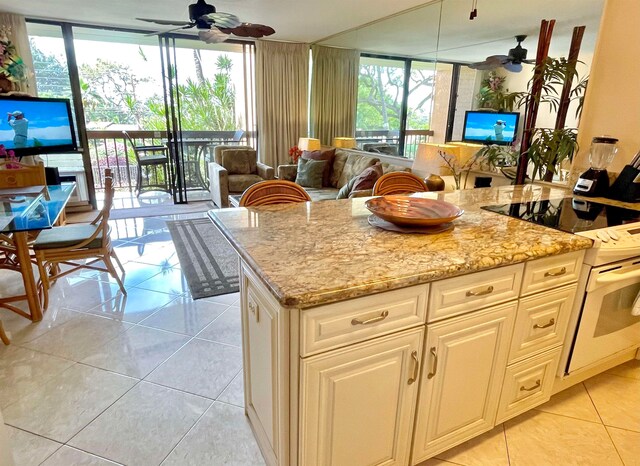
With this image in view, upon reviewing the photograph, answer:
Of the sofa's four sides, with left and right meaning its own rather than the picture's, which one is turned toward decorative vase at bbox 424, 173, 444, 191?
left

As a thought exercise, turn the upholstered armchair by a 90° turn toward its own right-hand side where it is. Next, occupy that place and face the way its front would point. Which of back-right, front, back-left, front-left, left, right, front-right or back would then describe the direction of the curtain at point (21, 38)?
front-right

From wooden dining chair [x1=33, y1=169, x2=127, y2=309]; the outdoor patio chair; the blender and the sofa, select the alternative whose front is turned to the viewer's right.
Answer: the outdoor patio chair

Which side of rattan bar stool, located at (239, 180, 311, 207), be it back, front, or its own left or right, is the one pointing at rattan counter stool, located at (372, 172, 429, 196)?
left

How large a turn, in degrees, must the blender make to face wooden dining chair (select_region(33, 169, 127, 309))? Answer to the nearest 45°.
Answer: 0° — it already faces it

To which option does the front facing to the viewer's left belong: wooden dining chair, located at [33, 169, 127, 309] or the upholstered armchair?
the wooden dining chair

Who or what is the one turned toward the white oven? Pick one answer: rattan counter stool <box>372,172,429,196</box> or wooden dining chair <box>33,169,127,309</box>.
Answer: rattan counter stool <box>372,172,429,196</box>

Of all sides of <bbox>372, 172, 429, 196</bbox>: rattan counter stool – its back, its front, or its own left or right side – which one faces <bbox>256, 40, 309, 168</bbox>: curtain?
back

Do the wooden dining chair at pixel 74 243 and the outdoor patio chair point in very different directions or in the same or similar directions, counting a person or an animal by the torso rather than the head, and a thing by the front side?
very different directions

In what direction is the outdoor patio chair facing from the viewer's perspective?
to the viewer's right

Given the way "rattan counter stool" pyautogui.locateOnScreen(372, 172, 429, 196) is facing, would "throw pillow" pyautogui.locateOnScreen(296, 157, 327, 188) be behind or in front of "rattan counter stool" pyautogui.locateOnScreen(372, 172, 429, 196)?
behind

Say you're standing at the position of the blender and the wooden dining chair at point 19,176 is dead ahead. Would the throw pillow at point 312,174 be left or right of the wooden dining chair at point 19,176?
right

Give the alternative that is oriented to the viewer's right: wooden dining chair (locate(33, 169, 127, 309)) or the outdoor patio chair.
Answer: the outdoor patio chair

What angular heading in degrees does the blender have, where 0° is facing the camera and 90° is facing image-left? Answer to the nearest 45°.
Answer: approximately 45°
